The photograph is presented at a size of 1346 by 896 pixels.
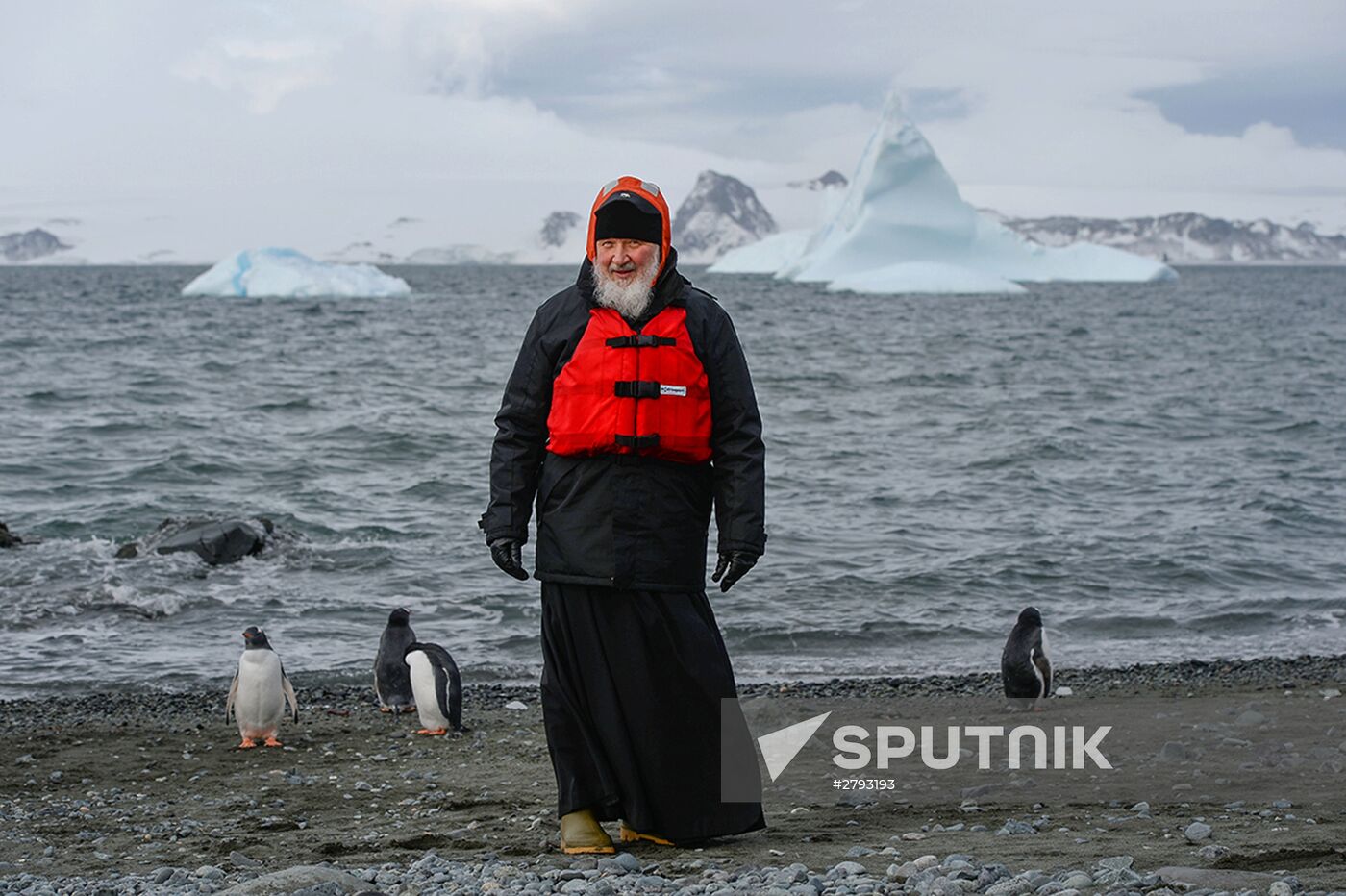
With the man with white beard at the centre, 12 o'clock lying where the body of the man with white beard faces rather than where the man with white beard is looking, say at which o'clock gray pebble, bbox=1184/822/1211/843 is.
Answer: The gray pebble is roughly at 9 o'clock from the man with white beard.

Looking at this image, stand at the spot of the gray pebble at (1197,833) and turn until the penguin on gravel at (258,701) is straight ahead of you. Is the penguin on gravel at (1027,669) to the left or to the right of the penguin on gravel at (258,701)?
right

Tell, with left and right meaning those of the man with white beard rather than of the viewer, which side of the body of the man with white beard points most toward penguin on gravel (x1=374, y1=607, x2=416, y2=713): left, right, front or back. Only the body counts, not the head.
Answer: back

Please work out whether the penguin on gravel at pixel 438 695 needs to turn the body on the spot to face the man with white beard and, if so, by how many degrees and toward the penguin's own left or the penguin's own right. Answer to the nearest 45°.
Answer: approximately 45° to the penguin's own left

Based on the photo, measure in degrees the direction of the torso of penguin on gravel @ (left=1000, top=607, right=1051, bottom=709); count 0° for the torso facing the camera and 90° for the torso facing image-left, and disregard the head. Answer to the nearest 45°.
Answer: approximately 225°

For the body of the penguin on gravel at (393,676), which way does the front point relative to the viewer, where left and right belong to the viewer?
facing away from the viewer

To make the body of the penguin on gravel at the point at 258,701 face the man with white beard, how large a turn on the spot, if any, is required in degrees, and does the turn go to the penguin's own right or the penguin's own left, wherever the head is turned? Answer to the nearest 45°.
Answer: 0° — it already faces them

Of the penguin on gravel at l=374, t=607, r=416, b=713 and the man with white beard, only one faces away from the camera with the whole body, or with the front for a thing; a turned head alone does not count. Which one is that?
the penguin on gravel

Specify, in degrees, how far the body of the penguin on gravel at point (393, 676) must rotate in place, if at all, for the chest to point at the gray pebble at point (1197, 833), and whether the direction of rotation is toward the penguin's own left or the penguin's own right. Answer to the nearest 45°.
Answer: approximately 135° to the penguin's own right

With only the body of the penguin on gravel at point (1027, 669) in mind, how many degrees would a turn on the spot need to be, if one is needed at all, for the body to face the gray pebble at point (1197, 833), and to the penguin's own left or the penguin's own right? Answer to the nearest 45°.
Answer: approximately 135° to the penguin's own right

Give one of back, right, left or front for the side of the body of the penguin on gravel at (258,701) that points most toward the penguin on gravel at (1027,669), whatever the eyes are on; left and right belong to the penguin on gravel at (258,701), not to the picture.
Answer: left

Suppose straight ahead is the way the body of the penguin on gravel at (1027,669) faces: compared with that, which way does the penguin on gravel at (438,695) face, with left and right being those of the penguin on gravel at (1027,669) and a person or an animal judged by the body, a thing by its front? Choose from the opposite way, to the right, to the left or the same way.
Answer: the opposite way
